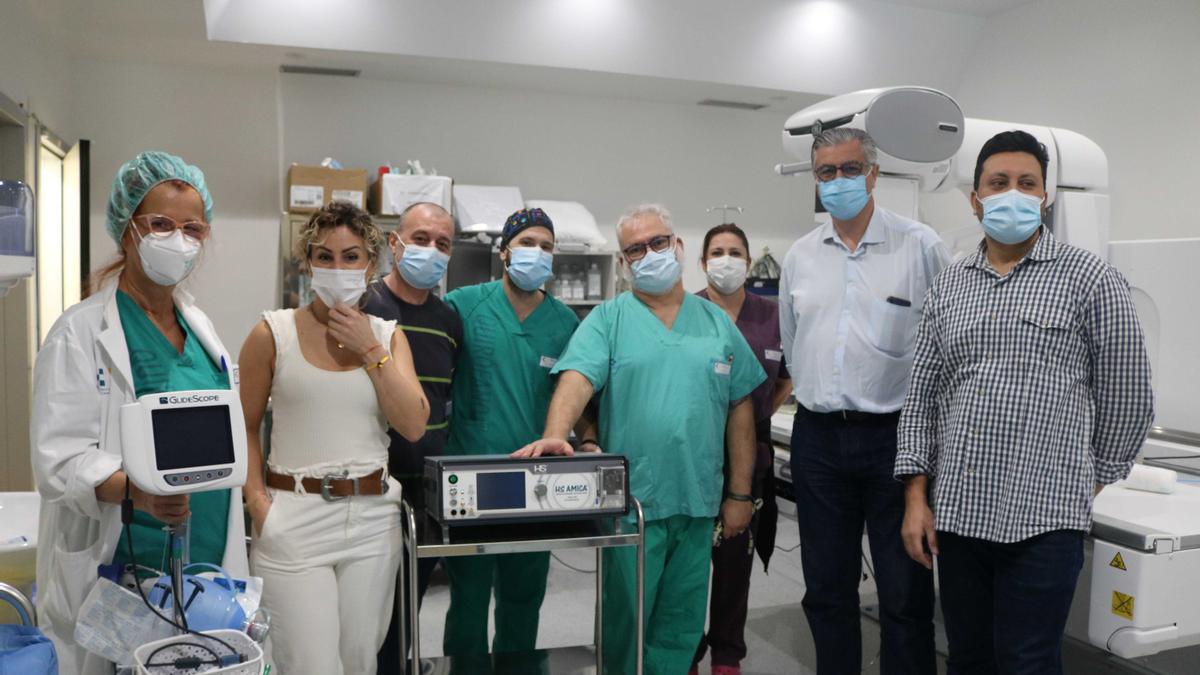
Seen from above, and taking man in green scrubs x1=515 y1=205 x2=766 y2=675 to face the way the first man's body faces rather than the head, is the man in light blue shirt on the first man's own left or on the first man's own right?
on the first man's own left

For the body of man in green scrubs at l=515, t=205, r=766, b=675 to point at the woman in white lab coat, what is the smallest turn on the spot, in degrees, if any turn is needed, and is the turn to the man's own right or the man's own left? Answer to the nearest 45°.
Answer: approximately 45° to the man's own right

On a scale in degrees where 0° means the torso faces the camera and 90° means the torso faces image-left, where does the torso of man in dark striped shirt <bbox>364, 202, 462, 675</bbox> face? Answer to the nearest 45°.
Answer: approximately 0°

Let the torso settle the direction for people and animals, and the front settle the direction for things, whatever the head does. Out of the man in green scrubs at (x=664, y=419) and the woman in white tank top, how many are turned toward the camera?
2

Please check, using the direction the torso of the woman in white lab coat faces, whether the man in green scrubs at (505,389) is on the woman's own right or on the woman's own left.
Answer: on the woman's own left
